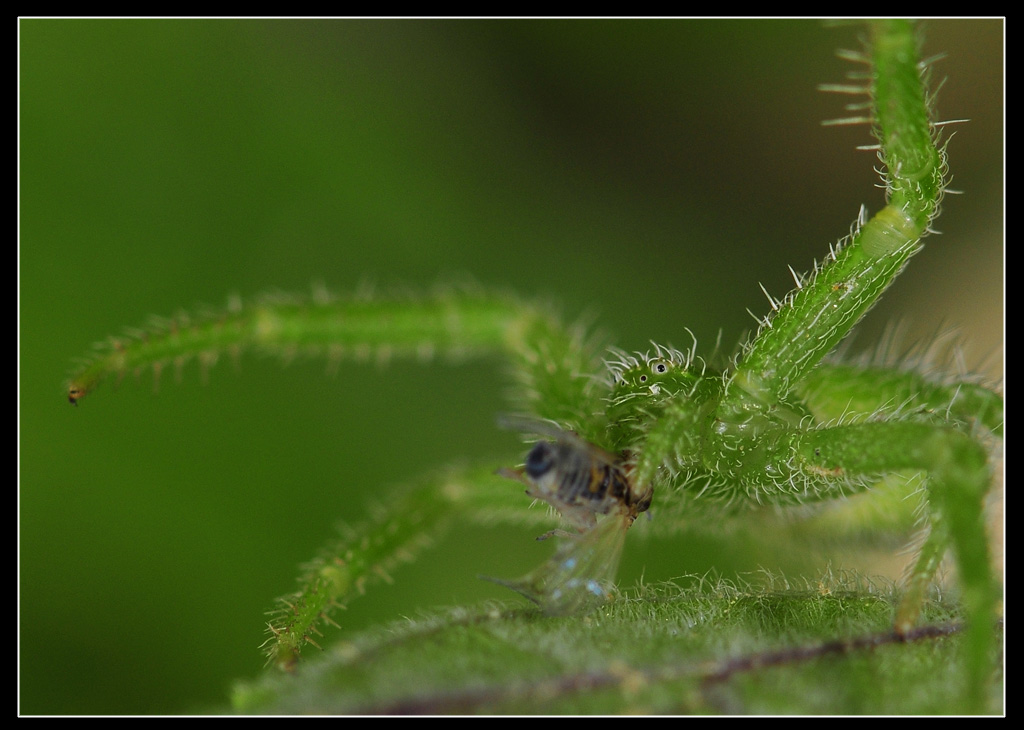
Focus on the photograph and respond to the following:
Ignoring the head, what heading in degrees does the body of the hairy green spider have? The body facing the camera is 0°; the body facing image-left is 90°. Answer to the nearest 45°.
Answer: approximately 90°
